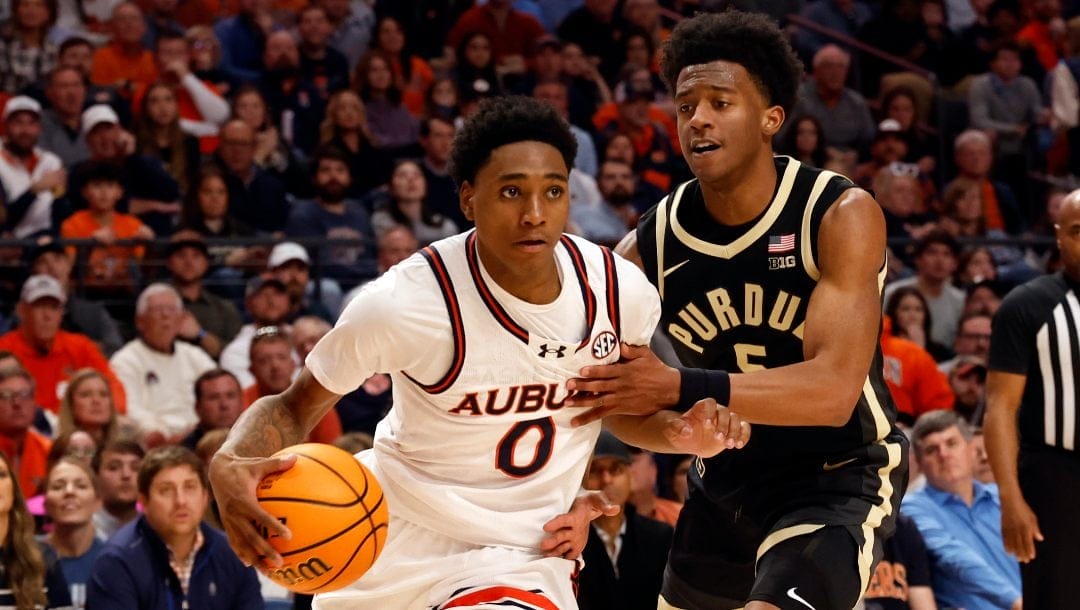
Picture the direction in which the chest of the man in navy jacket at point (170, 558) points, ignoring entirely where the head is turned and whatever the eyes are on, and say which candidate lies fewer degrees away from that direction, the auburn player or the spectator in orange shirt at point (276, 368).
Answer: the auburn player

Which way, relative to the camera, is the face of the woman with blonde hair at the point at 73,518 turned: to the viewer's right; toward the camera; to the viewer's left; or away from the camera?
toward the camera

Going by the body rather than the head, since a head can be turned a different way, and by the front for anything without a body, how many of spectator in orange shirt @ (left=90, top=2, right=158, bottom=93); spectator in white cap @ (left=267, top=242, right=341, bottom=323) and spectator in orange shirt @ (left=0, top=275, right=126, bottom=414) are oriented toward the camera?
3

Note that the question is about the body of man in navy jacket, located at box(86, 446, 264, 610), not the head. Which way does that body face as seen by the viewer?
toward the camera

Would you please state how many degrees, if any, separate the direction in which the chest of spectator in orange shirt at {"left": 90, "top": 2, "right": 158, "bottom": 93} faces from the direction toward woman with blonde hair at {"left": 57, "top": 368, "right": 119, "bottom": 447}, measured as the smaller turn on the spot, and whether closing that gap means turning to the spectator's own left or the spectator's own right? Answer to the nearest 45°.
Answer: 0° — they already face them

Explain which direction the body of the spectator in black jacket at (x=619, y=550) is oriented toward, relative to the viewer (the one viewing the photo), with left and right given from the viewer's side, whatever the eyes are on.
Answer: facing the viewer and to the left of the viewer

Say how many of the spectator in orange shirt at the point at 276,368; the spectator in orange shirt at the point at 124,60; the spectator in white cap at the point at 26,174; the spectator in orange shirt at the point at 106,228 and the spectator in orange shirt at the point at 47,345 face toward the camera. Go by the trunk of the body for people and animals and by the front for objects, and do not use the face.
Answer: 5

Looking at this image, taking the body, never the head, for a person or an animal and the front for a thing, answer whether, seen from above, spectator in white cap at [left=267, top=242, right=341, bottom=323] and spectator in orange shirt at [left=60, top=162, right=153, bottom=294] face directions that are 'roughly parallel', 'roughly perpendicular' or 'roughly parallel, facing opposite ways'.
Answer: roughly parallel

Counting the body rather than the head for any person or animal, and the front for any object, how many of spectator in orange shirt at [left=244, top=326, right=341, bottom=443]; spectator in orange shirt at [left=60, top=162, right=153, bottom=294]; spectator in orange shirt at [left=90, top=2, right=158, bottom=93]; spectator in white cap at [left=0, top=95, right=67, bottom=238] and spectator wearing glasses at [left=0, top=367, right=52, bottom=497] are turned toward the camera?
5

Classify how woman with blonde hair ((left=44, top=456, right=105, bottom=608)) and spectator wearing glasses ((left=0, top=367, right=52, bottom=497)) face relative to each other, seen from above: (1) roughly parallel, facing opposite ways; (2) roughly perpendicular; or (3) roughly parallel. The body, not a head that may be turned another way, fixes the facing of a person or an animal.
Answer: roughly parallel

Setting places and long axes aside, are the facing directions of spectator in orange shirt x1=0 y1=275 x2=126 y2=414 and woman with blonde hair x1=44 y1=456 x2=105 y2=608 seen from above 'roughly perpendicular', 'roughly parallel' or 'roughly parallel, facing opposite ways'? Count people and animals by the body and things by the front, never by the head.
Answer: roughly parallel

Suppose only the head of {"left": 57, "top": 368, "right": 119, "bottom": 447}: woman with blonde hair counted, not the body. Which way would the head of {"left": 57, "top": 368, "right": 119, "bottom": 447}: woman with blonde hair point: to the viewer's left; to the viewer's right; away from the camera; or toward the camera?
toward the camera

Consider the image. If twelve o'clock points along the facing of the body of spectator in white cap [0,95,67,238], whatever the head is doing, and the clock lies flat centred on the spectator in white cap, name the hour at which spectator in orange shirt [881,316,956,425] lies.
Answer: The spectator in orange shirt is roughly at 10 o'clock from the spectator in white cap.

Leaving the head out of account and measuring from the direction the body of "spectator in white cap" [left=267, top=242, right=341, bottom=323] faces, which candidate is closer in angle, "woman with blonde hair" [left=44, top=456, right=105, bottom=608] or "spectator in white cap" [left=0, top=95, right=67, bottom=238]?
the woman with blonde hair

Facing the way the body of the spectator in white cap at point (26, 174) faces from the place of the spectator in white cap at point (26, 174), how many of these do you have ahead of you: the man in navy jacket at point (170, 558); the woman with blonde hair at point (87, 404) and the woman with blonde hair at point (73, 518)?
3

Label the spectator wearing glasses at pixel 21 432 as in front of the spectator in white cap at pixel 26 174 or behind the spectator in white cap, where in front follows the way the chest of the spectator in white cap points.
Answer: in front

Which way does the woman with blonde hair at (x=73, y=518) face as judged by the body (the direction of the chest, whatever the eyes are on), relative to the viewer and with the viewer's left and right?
facing the viewer
